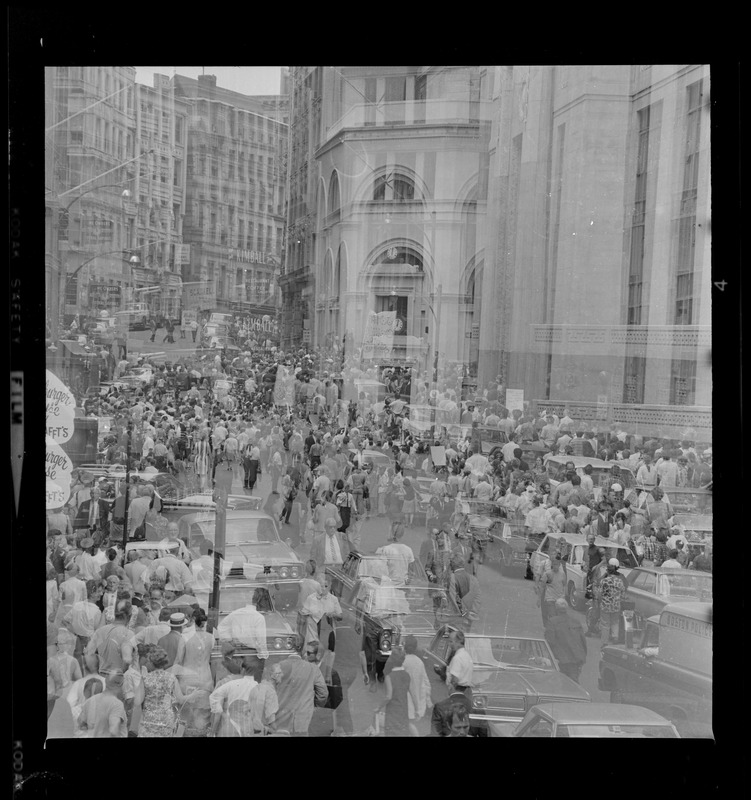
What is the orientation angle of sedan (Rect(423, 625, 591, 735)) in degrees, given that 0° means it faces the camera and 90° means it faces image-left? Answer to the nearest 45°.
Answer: approximately 315°

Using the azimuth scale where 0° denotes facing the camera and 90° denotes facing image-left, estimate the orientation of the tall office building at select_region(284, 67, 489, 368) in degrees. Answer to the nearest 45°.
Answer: approximately 0°
